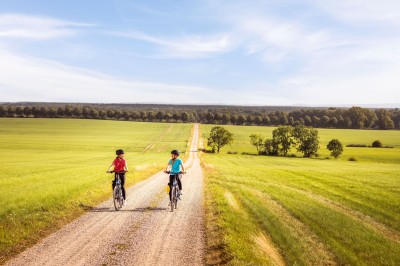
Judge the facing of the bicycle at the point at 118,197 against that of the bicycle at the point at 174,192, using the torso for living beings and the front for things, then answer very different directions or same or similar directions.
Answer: same or similar directions

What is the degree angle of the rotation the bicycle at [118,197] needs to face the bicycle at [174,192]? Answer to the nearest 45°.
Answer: approximately 90° to its left

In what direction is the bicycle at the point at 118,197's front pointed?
toward the camera

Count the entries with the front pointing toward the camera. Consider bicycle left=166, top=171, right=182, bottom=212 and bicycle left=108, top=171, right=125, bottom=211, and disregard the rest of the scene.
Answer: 2

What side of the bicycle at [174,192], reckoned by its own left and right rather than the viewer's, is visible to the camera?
front

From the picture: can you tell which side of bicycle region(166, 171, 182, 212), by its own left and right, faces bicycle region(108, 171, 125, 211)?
right
